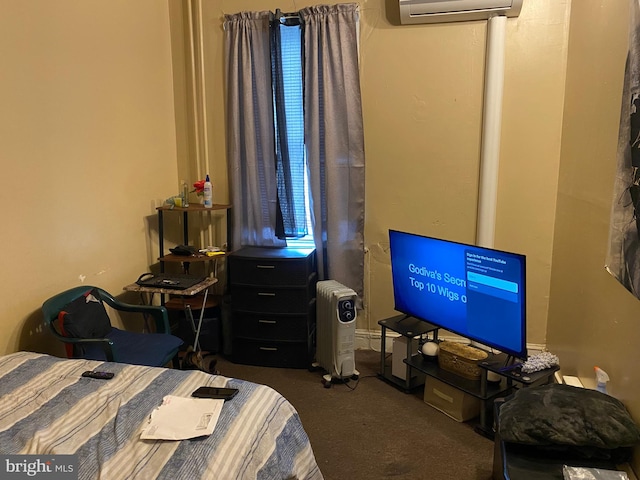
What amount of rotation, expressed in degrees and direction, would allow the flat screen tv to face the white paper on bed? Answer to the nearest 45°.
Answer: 0° — it already faces it

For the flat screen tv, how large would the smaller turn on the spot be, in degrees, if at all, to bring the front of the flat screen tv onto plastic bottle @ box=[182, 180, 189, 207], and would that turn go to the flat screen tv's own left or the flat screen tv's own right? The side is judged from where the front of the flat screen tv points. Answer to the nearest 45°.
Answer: approximately 45° to the flat screen tv's own right

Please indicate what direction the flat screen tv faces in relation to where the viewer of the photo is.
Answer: facing the viewer and to the left of the viewer

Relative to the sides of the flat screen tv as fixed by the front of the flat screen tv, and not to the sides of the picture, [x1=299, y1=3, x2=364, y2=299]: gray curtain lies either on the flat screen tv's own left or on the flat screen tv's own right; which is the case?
on the flat screen tv's own right

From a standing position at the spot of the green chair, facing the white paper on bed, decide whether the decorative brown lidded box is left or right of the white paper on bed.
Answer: left

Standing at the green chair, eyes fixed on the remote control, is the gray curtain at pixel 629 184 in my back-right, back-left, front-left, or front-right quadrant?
front-left

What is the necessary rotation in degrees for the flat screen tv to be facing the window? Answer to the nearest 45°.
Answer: approximately 90° to its right

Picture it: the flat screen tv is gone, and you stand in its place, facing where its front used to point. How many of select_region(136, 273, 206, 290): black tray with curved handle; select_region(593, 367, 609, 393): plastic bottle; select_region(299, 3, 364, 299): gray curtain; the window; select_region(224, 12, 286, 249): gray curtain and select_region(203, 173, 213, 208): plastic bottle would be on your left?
1

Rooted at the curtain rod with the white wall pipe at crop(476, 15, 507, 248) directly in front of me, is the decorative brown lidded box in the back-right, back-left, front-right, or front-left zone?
front-right

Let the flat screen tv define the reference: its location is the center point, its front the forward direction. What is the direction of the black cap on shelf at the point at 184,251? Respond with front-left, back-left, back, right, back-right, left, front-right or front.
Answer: front-right

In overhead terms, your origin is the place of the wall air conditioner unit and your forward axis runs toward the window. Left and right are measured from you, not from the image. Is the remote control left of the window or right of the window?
left

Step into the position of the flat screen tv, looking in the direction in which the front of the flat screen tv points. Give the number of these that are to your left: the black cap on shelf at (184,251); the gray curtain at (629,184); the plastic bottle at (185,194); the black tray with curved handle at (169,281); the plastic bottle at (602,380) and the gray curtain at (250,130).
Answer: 2

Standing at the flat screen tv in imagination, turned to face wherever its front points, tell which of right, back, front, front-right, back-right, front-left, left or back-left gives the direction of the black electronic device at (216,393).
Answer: front

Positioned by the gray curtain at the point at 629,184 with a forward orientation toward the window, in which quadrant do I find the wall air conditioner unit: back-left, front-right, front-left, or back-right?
front-right

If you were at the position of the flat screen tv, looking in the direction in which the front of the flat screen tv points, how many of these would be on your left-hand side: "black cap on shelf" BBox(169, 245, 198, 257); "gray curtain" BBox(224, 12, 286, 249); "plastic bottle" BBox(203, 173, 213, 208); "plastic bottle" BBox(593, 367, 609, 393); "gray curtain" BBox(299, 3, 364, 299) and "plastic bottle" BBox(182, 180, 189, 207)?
1

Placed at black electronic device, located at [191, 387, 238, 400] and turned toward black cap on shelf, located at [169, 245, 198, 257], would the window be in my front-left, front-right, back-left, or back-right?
front-right
